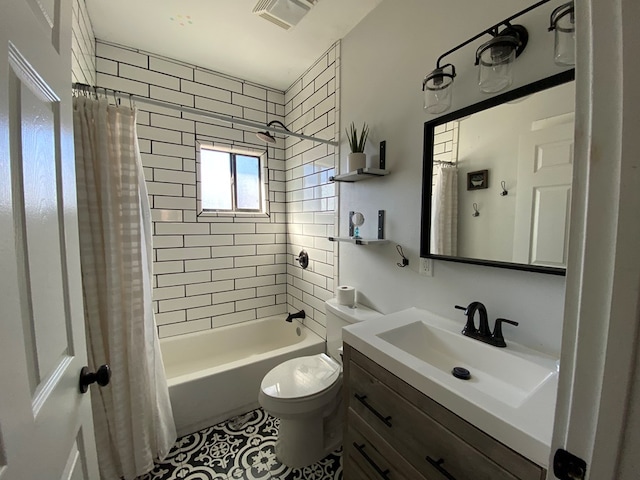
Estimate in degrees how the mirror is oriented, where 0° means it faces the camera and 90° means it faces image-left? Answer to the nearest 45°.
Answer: approximately 45°

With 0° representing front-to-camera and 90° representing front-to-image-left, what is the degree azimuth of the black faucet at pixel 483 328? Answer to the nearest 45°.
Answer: approximately 45°

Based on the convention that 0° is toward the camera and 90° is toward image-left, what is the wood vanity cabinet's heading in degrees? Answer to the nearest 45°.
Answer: approximately 45°
